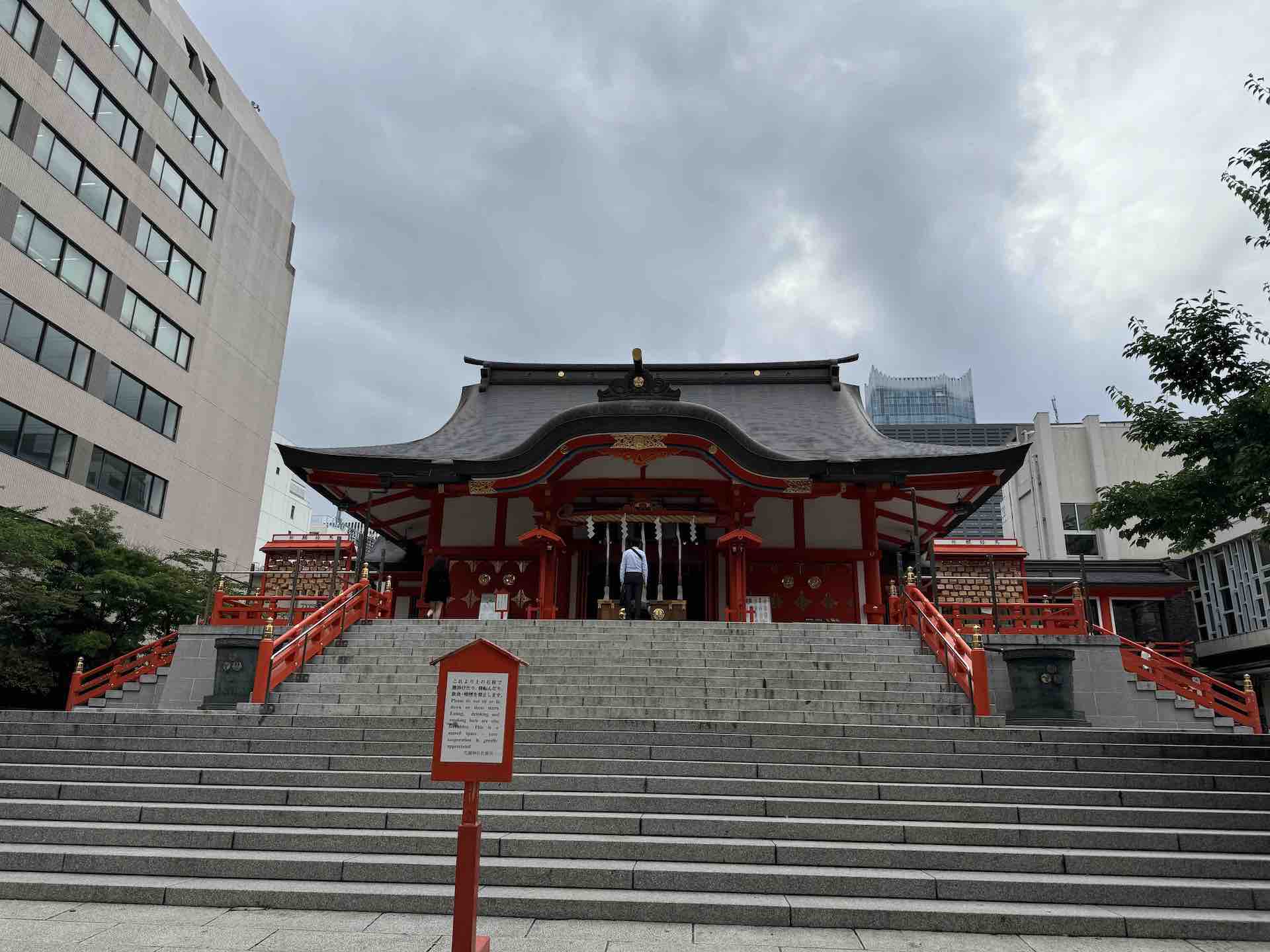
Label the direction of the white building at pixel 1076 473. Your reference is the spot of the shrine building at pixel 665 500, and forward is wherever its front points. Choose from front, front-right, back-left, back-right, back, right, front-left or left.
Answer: back-left

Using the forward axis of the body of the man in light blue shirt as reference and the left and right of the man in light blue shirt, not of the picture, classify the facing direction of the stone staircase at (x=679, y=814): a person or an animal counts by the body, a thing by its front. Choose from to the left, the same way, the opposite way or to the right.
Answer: the opposite way

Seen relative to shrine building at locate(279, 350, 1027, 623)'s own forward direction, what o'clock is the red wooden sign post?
The red wooden sign post is roughly at 12 o'clock from the shrine building.

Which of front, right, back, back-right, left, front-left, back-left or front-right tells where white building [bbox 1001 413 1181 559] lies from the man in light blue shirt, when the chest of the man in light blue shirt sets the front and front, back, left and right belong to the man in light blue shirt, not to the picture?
front-right

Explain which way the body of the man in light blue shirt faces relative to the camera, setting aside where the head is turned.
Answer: away from the camera

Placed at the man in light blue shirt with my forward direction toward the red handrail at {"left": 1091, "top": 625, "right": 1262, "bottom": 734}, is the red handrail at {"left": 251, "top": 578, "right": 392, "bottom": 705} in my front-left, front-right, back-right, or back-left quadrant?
back-right

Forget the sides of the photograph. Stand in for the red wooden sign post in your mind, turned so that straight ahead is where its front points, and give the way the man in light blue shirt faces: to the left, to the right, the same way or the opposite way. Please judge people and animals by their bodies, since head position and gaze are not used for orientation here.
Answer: the opposite way

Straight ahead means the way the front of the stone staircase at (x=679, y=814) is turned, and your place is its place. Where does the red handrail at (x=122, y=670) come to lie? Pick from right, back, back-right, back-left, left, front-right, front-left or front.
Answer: back-right

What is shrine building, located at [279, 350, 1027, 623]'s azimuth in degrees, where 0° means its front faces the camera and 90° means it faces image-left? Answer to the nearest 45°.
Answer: approximately 0°

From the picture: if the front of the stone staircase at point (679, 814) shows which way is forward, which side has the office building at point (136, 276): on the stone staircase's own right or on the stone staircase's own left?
on the stone staircase's own right

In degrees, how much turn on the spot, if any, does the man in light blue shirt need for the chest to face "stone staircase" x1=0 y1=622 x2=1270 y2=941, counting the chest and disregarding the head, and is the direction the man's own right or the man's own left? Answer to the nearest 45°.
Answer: approximately 180°

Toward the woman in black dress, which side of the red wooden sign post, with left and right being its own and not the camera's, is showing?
back
